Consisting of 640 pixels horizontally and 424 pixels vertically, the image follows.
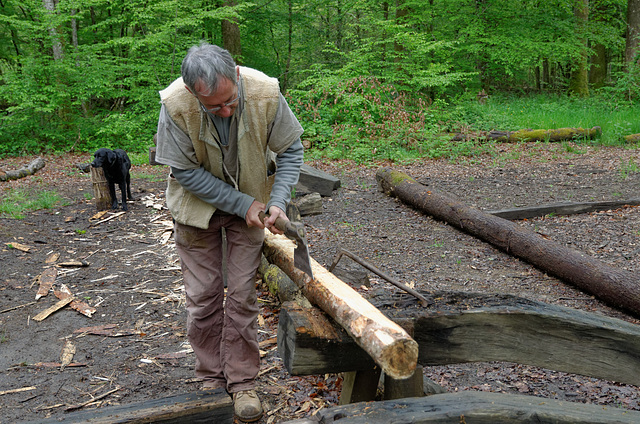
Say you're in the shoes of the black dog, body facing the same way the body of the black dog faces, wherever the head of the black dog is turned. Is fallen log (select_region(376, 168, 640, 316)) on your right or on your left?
on your left

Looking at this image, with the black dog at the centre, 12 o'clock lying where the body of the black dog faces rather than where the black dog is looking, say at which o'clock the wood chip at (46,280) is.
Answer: The wood chip is roughly at 11 o'clock from the black dog.

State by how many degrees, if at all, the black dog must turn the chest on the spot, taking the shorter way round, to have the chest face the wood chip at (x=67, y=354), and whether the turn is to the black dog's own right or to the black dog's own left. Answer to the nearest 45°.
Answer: approximately 45° to the black dog's own left

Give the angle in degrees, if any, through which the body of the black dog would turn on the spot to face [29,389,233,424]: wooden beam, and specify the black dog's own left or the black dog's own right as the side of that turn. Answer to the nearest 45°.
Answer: approximately 45° to the black dog's own left

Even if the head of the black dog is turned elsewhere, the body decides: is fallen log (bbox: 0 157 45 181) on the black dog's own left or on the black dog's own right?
on the black dog's own right

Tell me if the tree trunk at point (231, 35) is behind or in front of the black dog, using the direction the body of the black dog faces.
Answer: behind

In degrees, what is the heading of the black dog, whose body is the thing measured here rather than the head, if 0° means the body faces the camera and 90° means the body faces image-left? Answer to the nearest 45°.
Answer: approximately 45°
